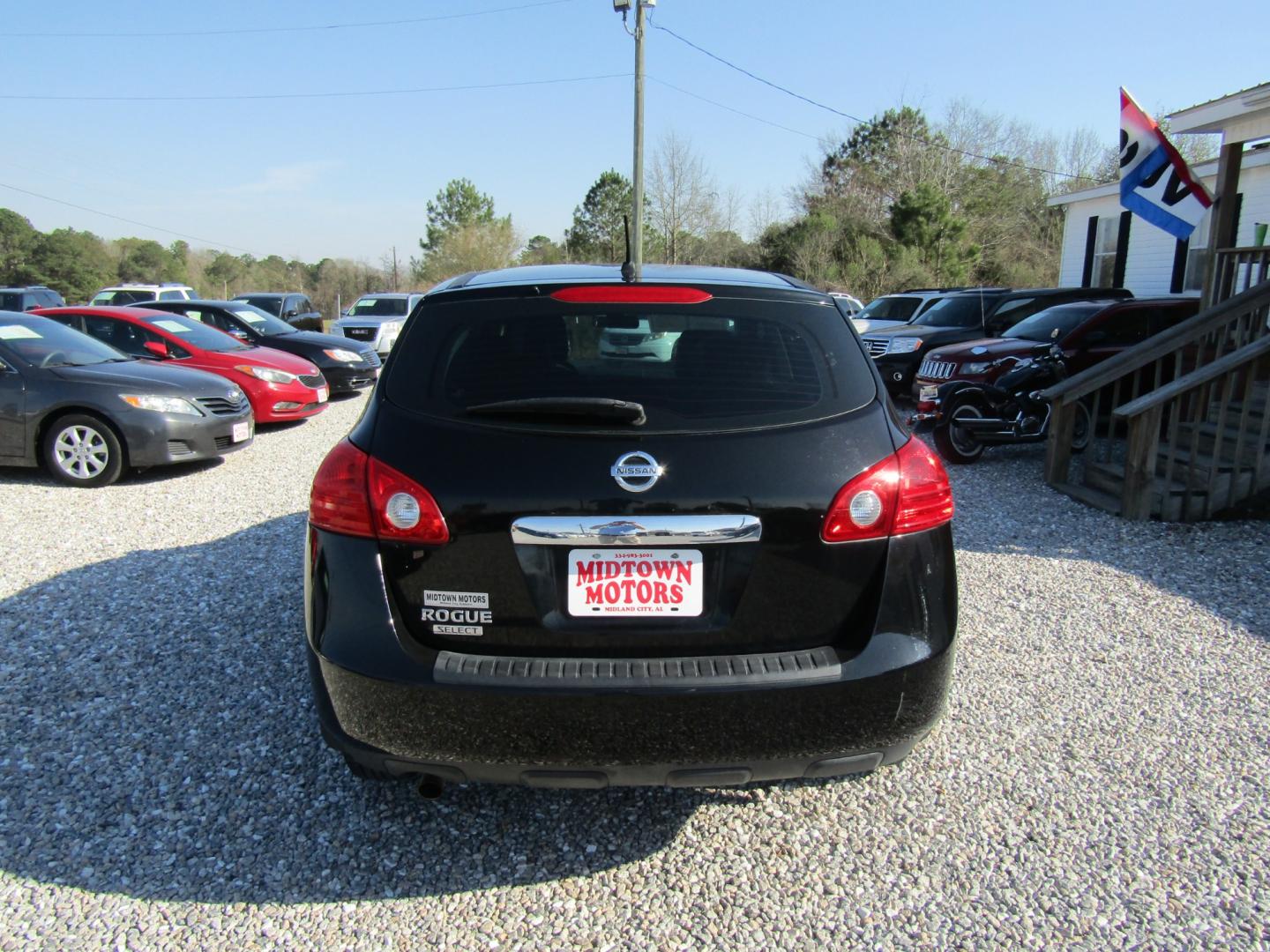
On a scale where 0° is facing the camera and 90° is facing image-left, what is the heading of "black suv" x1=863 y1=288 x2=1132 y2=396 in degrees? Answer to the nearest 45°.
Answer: approximately 45°

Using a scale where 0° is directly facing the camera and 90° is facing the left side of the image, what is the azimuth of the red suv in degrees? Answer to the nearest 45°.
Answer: approximately 45°

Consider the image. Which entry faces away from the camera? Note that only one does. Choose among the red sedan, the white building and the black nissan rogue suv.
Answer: the black nissan rogue suv

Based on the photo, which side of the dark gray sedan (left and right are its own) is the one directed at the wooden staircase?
front

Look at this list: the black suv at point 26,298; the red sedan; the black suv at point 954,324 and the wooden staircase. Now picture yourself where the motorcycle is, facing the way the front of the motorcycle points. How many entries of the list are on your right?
1

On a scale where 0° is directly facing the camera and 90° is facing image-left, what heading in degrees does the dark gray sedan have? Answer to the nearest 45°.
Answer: approximately 315°

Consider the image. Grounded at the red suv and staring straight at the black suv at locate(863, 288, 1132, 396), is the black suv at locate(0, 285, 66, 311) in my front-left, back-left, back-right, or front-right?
front-left

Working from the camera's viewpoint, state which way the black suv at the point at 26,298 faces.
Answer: facing the viewer and to the right of the viewer

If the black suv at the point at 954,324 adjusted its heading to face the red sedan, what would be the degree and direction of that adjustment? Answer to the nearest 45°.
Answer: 0° — it already faces it

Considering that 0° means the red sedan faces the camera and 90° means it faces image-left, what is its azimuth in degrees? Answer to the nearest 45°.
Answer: approximately 315°

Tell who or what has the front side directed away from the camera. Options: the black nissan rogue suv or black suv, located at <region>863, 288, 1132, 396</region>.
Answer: the black nissan rogue suv

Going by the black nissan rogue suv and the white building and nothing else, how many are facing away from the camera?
1

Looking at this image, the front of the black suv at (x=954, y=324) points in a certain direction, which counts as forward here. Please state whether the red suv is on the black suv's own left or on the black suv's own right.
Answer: on the black suv's own left

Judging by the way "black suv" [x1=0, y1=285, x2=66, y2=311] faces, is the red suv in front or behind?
in front

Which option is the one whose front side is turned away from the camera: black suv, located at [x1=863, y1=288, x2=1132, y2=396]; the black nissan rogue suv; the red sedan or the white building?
the black nissan rogue suv
